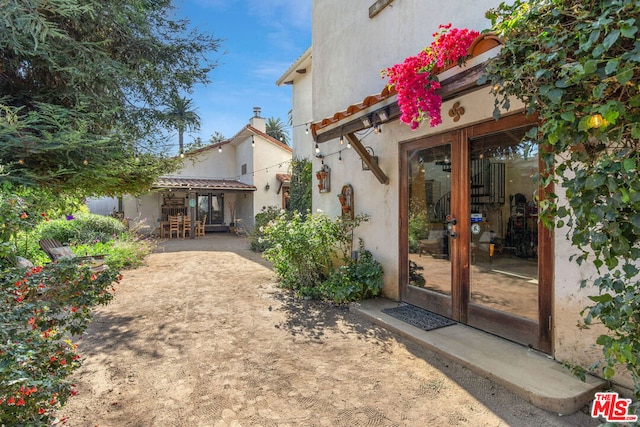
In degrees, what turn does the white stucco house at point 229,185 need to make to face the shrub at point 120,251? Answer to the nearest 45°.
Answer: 0° — it already faces it

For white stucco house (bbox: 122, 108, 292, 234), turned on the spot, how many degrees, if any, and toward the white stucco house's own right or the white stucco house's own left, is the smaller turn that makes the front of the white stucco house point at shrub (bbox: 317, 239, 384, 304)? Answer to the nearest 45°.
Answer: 0° — it already faces it

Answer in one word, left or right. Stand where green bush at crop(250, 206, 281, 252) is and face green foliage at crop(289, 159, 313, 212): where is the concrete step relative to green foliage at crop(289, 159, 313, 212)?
right

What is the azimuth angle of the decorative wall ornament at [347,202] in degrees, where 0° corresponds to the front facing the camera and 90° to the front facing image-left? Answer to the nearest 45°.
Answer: approximately 45°

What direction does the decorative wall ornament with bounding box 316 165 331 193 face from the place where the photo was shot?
facing the viewer and to the left of the viewer

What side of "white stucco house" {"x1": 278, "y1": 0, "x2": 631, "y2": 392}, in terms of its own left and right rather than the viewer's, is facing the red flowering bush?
front

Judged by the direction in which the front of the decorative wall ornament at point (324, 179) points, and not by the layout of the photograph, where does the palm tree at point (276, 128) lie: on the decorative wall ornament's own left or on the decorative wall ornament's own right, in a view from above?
on the decorative wall ornament's own right

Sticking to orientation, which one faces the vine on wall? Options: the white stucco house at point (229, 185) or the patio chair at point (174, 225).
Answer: the white stucco house
